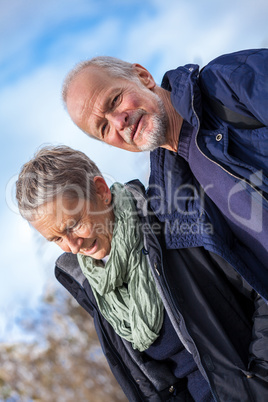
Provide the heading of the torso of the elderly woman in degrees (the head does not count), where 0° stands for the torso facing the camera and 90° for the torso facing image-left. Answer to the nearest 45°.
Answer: approximately 45°

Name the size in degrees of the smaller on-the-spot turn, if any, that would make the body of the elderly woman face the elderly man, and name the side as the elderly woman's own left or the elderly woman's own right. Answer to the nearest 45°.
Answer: approximately 90° to the elderly woman's own left
